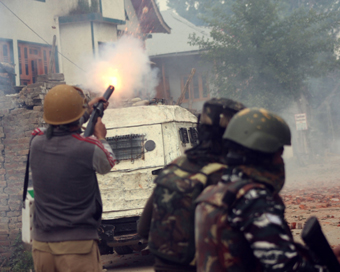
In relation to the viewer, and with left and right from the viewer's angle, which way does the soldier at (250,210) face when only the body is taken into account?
facing away from the viewer and to the right of the viewer

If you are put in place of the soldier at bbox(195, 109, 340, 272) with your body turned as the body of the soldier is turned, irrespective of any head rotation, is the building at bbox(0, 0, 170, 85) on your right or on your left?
on your left

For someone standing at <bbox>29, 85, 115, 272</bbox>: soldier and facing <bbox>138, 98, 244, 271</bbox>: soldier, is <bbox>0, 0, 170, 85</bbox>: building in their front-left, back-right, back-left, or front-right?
back-left

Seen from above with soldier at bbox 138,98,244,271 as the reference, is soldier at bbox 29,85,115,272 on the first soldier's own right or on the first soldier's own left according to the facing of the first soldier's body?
on the first soldier's own left

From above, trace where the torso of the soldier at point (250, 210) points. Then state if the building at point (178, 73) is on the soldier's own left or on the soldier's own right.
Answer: on the soldier's own left

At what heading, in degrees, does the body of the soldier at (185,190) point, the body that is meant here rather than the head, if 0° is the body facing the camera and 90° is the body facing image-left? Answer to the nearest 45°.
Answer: approximately 225°

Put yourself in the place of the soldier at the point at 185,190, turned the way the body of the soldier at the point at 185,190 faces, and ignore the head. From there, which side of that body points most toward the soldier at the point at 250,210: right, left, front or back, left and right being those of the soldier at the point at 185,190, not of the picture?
right

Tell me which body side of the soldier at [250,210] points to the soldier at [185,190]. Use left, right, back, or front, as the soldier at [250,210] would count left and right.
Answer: left
